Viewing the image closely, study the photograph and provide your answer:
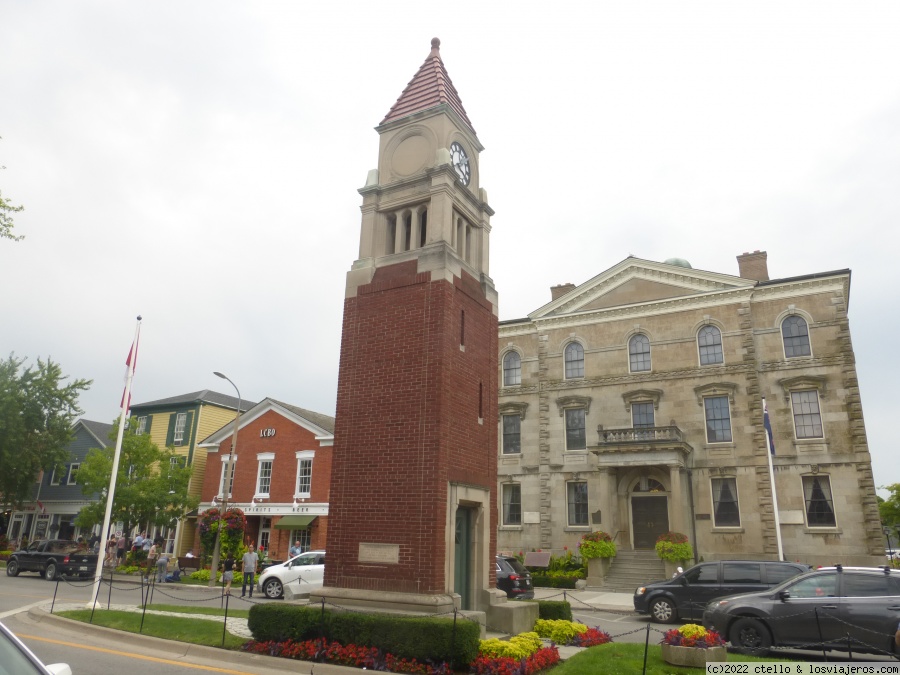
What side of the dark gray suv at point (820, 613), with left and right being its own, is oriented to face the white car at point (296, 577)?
front

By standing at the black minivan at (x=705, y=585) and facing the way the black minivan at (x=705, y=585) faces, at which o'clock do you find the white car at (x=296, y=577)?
The white car is roughly at 12 o'clock from the black minivan.

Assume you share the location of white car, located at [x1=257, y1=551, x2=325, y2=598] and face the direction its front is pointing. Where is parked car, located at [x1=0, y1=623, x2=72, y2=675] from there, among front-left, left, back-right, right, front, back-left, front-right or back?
left

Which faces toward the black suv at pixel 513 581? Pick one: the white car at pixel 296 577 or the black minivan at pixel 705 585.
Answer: the black minivan at pixel 705 585

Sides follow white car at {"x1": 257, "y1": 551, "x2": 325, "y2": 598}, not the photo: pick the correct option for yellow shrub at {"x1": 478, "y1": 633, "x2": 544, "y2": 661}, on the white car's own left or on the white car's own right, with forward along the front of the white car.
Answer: on the white car's own left

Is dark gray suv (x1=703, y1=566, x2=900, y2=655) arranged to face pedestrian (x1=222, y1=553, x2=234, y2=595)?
yes

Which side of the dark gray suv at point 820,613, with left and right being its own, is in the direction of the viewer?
left

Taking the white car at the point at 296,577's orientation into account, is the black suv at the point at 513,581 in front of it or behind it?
behind

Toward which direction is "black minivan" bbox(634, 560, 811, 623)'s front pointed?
to the viewer's left

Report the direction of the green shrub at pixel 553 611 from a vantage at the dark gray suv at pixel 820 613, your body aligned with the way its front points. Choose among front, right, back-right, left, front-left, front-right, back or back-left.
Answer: front

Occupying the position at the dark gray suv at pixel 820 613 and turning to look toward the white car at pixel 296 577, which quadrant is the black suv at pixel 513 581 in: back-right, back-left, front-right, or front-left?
front-right

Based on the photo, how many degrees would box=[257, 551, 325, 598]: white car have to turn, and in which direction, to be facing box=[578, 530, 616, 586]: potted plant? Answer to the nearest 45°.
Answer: approximately 180°

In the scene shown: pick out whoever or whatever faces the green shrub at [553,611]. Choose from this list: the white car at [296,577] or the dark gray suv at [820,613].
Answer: the dark gray suv

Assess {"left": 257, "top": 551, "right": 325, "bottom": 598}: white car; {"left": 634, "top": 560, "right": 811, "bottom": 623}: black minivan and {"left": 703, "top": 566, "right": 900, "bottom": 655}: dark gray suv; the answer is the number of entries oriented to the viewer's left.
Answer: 3

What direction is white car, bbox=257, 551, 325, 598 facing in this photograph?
to the viewer's left

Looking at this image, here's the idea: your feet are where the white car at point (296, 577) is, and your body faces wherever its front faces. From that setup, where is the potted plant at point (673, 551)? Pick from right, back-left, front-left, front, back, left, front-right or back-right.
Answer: back
